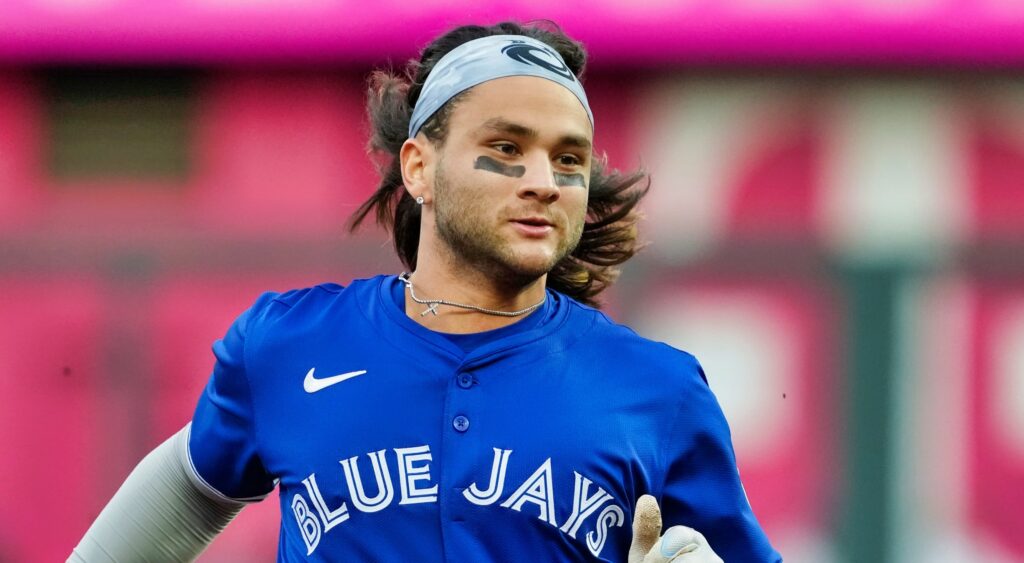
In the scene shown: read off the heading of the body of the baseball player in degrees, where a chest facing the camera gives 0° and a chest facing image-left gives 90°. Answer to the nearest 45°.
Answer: approximately 0°
